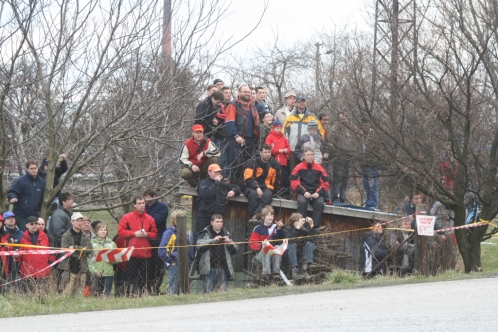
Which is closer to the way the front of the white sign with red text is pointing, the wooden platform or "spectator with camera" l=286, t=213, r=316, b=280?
the spectator with camera

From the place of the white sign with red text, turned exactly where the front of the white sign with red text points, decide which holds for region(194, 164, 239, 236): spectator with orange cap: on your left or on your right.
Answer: on your right

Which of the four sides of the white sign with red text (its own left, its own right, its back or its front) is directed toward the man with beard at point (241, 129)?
right

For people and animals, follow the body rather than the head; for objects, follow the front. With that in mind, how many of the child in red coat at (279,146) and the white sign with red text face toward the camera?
2

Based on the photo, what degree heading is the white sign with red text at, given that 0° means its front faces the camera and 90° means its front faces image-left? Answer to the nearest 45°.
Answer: approximately 0°

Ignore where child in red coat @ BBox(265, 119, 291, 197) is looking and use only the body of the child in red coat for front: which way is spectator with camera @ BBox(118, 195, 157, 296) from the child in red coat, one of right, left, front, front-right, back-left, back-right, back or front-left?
front-right

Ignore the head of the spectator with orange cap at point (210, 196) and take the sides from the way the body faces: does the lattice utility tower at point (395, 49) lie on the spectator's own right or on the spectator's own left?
on the spectator's own left

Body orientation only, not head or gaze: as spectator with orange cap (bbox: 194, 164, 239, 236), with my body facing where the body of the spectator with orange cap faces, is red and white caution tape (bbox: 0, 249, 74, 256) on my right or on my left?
on my right
